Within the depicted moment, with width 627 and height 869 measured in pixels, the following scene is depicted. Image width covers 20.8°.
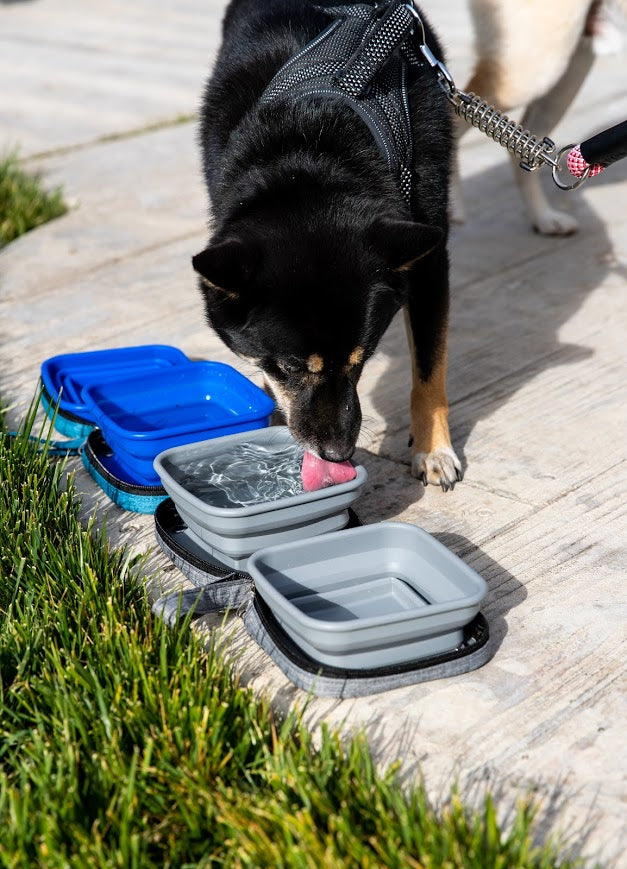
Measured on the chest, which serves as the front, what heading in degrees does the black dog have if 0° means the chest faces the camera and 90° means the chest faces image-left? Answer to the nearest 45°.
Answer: approximately 0°

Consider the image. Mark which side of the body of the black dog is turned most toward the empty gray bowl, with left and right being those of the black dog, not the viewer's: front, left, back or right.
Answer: front
